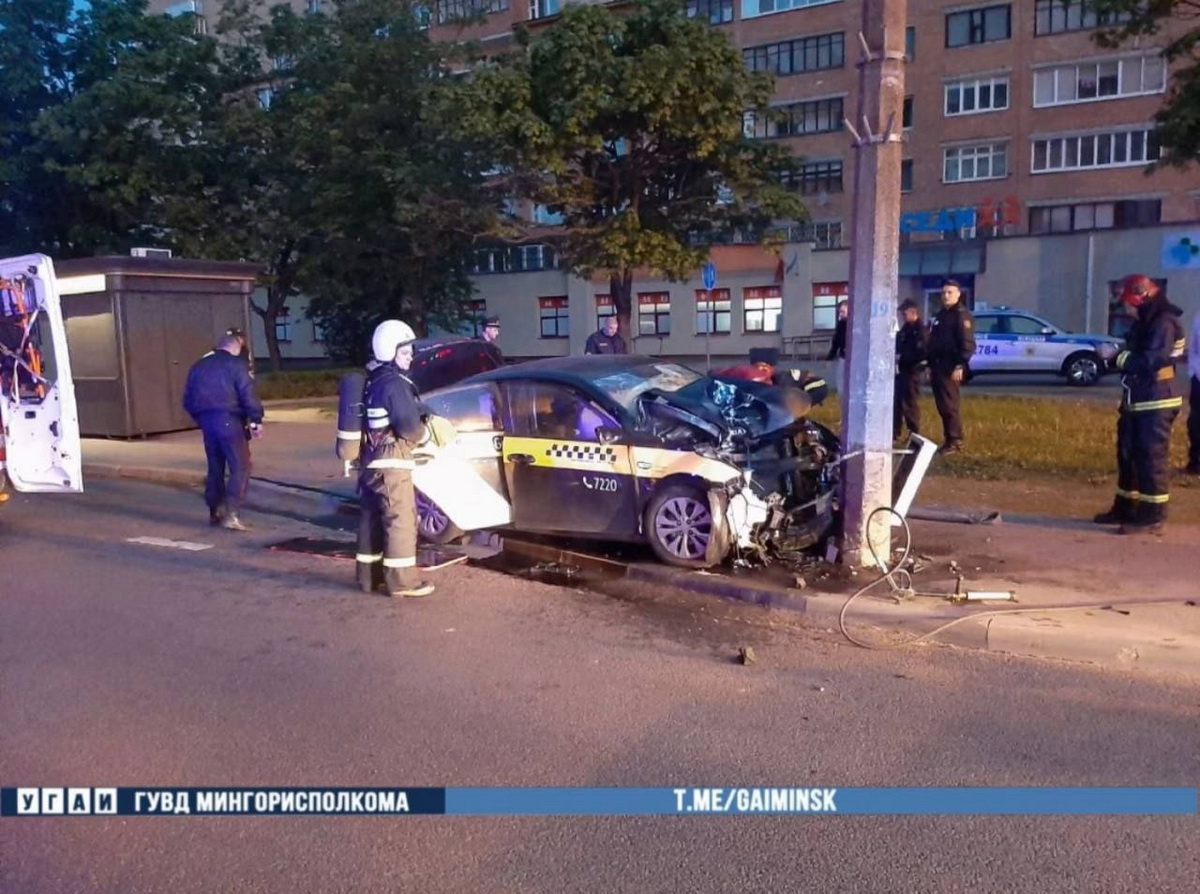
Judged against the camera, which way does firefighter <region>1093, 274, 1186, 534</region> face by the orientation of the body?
to the viewer's left

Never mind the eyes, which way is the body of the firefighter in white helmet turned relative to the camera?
to the viewer's right

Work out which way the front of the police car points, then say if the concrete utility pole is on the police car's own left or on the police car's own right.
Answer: on the police car's own right

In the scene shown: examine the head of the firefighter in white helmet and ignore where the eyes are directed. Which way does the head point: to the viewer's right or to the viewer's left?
to the viewer's right

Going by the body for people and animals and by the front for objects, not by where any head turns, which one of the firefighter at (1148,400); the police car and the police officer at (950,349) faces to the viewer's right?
the police car

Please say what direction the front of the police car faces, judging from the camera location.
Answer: facing to the right of the viewer

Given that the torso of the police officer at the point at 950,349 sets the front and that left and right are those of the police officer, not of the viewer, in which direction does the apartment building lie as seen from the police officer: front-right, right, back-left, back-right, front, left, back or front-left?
back-right

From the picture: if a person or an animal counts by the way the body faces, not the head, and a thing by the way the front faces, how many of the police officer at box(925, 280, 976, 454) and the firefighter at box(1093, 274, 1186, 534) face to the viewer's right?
0

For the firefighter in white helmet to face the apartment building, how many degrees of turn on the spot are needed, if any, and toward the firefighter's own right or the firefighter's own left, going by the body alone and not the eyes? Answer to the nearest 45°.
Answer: approximately 45° to the firefighter's own left

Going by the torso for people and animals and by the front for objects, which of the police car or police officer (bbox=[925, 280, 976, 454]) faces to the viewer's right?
the police car

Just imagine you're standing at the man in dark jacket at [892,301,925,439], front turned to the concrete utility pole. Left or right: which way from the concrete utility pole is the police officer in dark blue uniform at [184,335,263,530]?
right

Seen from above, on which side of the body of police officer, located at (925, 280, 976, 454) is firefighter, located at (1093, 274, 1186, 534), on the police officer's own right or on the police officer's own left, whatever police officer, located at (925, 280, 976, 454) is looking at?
on the police officer's own left
